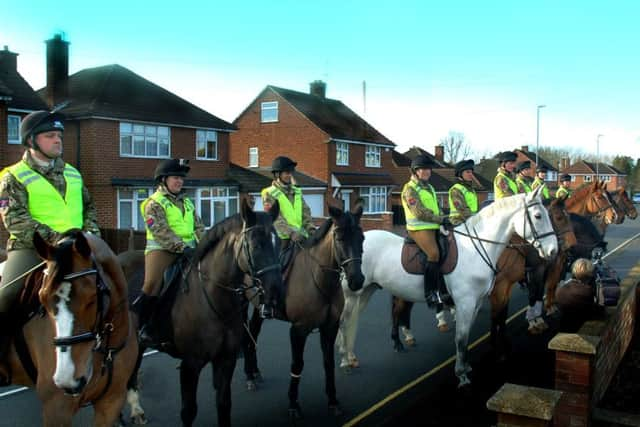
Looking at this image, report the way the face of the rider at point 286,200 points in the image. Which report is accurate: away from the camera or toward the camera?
toward the camera

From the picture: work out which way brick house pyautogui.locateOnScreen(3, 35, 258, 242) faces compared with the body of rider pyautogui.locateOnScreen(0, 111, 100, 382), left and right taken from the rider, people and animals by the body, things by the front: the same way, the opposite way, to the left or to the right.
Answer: the same way

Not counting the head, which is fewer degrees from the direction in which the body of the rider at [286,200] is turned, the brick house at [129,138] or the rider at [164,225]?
the rider

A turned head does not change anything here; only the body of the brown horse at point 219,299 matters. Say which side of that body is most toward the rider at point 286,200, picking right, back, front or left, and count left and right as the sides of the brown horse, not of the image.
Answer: left

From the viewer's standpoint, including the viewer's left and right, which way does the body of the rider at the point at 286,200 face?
facing the viewer and to the right of the viewer

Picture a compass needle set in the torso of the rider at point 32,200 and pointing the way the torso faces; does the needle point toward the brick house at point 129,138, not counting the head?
no

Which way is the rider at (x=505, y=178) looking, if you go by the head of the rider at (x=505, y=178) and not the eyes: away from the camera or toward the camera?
toward the camera

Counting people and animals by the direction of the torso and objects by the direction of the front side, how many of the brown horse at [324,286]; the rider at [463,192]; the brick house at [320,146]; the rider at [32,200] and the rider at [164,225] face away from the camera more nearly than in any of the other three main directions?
0

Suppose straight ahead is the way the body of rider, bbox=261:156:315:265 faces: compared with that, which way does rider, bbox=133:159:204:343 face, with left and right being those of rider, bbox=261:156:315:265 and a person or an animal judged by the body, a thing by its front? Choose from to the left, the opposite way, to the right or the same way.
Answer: the same way

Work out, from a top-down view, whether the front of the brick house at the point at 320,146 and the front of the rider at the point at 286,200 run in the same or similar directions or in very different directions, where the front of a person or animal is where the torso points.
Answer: same or similar directions

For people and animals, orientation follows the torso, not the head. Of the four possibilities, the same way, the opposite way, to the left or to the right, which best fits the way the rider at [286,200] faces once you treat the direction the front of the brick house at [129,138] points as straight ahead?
the same way

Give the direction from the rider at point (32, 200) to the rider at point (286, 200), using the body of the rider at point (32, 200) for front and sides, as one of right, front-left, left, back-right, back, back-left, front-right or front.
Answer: left

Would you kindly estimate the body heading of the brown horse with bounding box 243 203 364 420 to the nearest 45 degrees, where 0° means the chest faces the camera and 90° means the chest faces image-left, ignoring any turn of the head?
approximately 315°

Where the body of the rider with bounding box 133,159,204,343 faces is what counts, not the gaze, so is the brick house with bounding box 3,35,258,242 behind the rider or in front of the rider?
behind

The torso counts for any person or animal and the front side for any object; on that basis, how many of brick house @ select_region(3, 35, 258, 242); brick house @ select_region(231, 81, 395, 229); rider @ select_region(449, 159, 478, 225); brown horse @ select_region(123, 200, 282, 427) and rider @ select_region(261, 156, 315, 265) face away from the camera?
0

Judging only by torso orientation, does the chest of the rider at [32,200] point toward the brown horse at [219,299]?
no

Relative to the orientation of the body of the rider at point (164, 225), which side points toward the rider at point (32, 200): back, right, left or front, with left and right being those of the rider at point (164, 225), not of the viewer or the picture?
right
